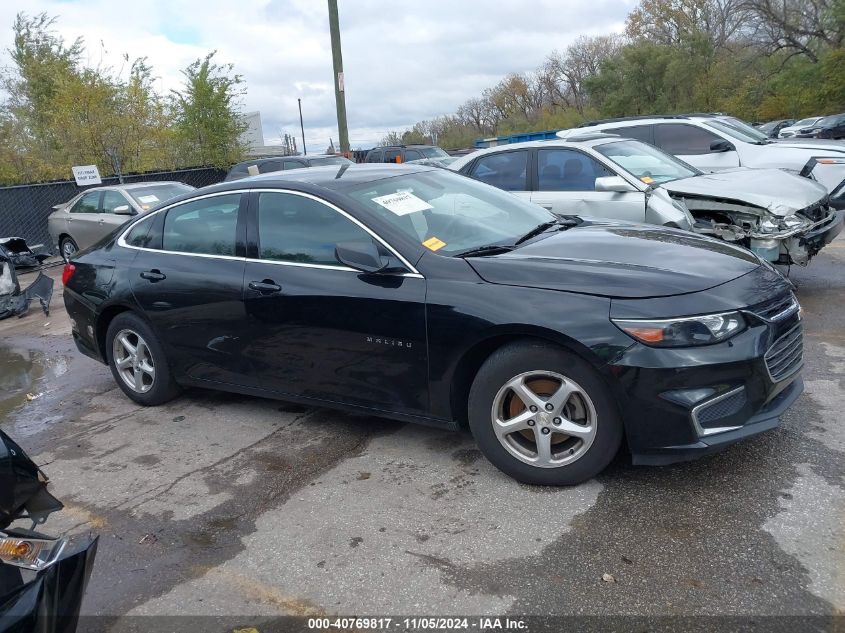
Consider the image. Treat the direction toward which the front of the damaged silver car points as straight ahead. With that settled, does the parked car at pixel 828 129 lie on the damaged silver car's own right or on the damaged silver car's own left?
on the damaged silver car's own left

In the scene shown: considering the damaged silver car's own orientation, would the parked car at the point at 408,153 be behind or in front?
behind

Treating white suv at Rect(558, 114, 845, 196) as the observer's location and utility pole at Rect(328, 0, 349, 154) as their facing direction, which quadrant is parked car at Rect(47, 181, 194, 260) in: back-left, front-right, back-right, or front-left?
front-left

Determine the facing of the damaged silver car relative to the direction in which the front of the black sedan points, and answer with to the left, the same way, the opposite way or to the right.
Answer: the same way

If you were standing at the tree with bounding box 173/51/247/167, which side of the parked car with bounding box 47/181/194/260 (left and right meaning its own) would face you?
left

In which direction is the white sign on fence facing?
toward the camera

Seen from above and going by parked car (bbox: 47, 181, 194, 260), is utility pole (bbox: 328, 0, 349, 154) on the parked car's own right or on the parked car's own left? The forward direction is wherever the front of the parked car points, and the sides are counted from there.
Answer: on the parked car's own left

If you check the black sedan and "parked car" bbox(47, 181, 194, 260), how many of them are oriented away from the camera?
0

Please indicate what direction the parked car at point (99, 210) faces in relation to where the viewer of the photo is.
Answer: facing the viewer and to the right of the viewer

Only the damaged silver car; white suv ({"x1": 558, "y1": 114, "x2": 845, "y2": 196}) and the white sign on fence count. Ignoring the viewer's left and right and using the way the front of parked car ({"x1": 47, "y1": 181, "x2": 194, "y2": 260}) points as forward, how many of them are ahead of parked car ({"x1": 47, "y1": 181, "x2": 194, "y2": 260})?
2

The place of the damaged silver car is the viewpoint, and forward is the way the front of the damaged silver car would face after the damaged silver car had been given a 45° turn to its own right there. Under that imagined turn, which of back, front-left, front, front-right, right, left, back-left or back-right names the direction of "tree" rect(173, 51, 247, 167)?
back-right

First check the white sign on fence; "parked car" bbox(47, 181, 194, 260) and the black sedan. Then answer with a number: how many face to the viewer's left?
0

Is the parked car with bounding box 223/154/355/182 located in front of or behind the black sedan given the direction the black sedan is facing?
behind

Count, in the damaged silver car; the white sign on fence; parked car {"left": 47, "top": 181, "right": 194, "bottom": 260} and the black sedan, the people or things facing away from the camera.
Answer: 0

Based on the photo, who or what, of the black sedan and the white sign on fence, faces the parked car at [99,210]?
the white sign on fence

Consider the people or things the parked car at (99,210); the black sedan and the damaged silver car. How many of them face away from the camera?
0
